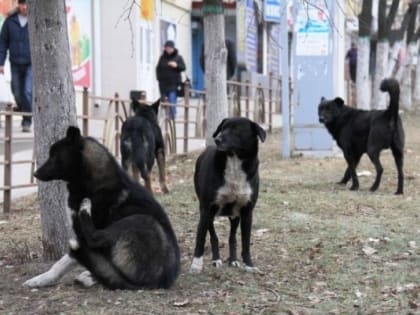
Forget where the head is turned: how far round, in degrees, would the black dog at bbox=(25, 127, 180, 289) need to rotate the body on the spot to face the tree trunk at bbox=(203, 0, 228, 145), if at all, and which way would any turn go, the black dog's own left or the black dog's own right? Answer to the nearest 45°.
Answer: approximately 90° to the black dog's own right

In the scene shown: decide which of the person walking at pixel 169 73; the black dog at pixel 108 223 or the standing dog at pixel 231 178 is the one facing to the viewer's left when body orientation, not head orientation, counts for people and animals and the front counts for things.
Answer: the black dog

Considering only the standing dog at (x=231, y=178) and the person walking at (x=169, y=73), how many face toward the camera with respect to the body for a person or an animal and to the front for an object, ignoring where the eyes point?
2

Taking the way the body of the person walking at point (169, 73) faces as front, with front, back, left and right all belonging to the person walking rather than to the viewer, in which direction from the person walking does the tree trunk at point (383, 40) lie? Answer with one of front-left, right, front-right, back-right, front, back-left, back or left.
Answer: back-left

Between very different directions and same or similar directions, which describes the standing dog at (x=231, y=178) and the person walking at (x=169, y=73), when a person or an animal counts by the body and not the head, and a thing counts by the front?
same or similar directions

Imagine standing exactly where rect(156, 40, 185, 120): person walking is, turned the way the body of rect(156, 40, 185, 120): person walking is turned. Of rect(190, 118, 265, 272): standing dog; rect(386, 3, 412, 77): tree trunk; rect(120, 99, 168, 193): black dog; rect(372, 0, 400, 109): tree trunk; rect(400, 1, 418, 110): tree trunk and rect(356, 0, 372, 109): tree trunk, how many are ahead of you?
2

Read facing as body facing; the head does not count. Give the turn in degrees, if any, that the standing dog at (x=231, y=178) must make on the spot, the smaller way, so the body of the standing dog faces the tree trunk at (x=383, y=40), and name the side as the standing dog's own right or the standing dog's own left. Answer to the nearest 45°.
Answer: approximately 180°

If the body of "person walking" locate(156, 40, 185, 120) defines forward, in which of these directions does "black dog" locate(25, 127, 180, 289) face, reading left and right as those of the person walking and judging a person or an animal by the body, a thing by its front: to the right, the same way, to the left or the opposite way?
to the right

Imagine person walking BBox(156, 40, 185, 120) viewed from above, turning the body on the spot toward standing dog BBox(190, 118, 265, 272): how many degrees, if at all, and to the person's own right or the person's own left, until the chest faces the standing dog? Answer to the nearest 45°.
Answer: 0° — they already face it

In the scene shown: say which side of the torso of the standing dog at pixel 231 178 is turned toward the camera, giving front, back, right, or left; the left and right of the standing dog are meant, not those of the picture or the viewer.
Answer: front

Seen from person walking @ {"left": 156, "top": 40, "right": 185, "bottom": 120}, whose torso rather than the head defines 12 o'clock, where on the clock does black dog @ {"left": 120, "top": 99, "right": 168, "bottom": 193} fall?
The black dog is roughly at 12 o'clock from the person walking.

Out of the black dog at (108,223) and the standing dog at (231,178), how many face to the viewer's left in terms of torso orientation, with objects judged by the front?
1

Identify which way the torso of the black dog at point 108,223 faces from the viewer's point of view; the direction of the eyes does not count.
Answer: to the viewer's left

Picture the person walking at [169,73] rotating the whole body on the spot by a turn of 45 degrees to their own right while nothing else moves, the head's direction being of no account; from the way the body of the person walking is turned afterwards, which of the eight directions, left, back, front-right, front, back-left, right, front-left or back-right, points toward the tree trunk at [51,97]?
front-left

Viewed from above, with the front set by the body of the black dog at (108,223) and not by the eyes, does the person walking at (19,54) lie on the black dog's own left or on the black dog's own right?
on the black dog's own right

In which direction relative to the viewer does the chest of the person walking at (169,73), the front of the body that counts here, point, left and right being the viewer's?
facing the viewer

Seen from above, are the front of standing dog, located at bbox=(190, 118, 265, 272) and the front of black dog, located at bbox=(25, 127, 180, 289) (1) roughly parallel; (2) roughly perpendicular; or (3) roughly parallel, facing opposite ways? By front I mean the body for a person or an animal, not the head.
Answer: roughly perpendicular

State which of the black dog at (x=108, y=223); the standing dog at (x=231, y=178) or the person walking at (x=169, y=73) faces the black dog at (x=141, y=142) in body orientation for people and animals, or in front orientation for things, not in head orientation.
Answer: the person walking

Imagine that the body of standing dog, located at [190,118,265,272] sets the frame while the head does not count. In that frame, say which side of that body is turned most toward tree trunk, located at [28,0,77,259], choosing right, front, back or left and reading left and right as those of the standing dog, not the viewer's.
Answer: right
